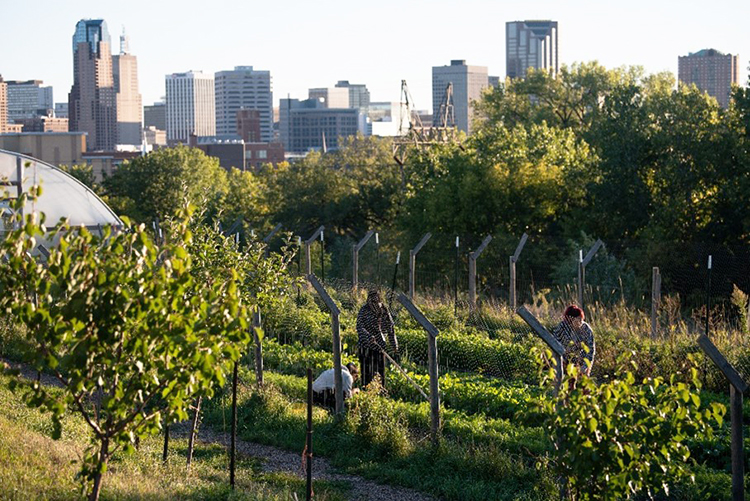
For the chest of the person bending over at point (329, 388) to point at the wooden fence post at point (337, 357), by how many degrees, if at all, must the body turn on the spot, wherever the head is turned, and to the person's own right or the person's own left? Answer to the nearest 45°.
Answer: approximately 90° to the person's own right

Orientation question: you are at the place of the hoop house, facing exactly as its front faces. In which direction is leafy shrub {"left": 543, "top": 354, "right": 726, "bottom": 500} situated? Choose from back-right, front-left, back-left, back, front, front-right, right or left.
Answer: front

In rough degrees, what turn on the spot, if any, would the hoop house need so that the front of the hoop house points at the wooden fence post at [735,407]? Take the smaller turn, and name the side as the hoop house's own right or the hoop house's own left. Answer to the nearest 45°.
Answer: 0° — it already faces it

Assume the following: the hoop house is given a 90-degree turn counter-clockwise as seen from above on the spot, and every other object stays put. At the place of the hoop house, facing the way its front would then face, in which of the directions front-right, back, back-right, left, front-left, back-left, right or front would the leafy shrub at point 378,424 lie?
right

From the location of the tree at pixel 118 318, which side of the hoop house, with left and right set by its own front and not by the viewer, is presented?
front

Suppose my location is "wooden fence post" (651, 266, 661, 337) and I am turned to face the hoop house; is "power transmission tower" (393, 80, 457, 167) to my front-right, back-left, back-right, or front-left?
front-right

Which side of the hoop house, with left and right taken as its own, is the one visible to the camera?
front

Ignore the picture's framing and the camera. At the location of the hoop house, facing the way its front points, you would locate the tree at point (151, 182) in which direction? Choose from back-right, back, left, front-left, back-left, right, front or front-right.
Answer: back

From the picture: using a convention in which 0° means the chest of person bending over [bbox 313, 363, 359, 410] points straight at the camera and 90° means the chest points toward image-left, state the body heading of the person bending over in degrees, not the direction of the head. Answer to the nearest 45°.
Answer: approximately 270°

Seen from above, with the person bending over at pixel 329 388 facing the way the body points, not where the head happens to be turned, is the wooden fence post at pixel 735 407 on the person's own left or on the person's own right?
on the person's own right
